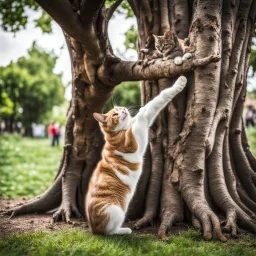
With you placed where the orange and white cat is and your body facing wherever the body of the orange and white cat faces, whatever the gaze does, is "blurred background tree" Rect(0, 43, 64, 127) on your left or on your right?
on your left

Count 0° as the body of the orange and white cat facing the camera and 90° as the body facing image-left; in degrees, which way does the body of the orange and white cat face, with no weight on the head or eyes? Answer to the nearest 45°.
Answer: approximately 270°
